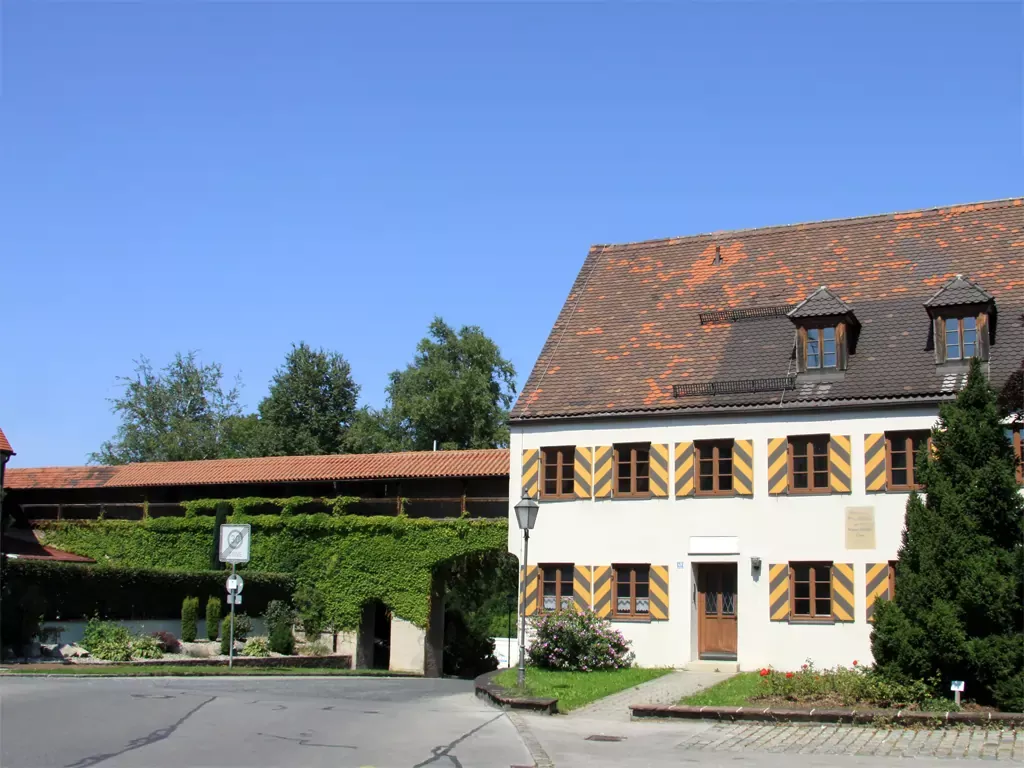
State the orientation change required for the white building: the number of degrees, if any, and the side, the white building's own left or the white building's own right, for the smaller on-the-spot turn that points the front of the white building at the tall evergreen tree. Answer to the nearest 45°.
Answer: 0° — it already faces it

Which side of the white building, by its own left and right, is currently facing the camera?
front

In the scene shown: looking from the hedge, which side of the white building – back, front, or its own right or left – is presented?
right

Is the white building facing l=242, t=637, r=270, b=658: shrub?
no

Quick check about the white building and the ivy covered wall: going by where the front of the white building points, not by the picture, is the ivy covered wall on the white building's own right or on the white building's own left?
on the white building's own right

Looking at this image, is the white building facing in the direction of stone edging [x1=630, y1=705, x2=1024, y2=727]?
yes

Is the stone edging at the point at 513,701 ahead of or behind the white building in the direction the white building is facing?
ahead

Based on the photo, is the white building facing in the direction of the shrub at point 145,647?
no

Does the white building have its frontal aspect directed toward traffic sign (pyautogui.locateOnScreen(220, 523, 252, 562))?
no

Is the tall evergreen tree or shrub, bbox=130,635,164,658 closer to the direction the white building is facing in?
the tall evergreen tree

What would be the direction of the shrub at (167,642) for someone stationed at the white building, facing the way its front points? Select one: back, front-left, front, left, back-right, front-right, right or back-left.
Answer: right

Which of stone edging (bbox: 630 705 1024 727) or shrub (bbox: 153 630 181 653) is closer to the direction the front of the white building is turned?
the stone edging
